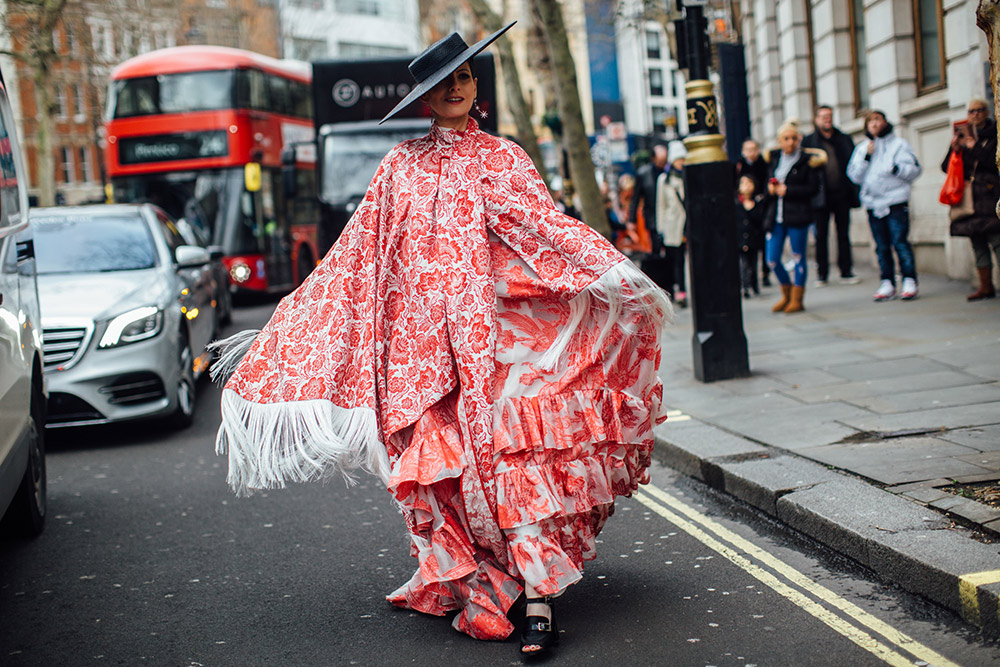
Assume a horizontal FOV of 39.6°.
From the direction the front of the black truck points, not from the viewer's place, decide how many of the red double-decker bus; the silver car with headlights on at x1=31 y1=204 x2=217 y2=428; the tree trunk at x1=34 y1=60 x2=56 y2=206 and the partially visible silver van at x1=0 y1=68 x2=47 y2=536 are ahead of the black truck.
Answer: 2

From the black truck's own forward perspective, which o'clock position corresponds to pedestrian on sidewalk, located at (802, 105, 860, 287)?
The pedestrian on sidewalk is roughly at 10 o'clock from the black truck.

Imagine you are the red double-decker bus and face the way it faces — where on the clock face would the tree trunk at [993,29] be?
The tree trunk is roughly at 10 o'clock from the red double-decker bus.

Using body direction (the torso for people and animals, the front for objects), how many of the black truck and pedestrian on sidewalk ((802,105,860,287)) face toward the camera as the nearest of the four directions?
2
